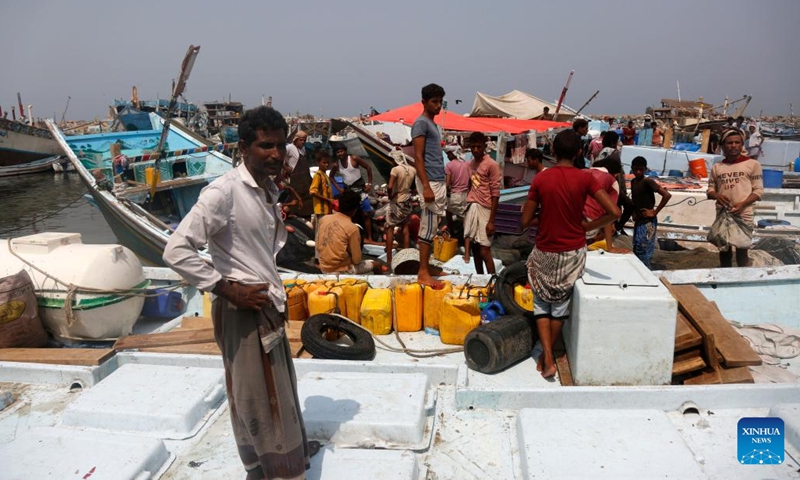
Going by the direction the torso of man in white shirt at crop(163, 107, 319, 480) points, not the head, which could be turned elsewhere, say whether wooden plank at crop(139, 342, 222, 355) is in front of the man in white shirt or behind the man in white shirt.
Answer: behind

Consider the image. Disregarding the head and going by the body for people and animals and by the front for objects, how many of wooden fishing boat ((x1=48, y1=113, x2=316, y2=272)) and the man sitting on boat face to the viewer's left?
1

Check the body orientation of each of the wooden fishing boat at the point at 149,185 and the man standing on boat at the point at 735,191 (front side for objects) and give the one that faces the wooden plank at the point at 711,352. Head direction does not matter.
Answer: the man standing on boat

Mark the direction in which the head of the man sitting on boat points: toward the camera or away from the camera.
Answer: away from the camera

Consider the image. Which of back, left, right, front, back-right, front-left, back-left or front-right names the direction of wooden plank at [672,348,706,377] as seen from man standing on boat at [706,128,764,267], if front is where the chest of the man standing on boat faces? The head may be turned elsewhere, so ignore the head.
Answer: front

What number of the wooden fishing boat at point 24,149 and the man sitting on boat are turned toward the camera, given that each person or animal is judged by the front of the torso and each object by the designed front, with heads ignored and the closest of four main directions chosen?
0

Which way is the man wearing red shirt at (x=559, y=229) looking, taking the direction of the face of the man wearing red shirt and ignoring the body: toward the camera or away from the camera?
away from the camera

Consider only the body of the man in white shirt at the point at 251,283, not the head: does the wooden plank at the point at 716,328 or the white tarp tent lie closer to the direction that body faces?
the wooden plank

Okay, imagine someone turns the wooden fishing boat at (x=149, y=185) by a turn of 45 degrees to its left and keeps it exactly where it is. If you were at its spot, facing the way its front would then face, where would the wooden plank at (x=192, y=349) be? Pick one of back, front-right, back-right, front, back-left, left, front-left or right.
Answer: front-left

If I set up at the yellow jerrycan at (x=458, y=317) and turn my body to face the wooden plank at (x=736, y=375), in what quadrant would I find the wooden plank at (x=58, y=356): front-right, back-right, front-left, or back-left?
back-right

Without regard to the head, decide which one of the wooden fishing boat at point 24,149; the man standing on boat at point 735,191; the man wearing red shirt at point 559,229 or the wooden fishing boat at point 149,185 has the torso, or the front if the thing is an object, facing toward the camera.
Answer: the man standing on boat

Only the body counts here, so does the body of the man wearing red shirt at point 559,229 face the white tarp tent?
yes

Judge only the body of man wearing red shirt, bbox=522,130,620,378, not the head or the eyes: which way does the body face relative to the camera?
away from the camera
